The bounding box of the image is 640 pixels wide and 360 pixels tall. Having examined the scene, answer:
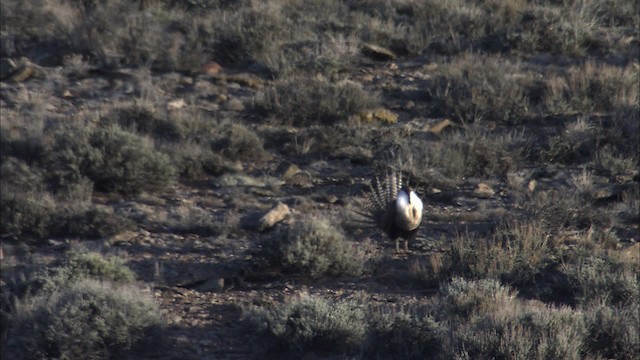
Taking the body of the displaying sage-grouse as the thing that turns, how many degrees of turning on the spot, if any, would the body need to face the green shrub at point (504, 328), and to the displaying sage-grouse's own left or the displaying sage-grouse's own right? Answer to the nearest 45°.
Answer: approximately 45° to the displaying sage-grouse's own right

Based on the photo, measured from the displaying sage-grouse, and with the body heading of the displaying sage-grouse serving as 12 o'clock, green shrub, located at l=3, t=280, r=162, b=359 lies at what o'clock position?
The green shrub is roughly at 3 o'clock from the displaying sage-grouse.

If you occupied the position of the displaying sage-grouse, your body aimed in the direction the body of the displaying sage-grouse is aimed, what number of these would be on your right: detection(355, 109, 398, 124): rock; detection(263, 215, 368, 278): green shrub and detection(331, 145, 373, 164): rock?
1

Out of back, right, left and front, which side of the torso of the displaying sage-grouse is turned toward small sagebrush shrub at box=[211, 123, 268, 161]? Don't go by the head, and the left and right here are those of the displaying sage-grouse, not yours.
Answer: back

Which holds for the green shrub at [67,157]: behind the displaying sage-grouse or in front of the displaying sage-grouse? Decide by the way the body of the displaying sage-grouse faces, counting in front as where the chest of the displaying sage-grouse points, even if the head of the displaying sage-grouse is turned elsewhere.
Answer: behind

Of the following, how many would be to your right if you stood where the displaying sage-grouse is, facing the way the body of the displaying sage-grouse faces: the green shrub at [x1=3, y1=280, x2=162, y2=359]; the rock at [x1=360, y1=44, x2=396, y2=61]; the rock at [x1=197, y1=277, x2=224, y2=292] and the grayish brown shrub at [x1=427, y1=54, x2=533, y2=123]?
2

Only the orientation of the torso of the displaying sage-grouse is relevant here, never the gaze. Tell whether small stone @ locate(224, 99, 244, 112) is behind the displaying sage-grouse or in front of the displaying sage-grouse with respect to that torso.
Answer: behind

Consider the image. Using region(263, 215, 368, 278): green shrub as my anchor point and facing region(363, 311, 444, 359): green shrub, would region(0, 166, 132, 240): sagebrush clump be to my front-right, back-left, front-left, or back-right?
back-right

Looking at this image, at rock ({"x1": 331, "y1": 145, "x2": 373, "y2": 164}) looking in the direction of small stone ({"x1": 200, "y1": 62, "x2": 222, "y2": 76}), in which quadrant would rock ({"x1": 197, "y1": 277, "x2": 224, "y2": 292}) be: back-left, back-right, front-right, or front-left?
back-left

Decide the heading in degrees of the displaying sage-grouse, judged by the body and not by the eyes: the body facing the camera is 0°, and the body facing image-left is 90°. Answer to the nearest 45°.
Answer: approximately 315°

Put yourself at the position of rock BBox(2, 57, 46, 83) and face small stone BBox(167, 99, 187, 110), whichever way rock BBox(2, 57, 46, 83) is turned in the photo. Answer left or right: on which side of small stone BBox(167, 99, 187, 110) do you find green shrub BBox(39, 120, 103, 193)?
right

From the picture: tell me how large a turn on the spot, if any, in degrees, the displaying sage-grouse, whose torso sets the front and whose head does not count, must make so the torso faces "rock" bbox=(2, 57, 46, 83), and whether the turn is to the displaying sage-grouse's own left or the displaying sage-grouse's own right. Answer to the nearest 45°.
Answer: approximately 180°

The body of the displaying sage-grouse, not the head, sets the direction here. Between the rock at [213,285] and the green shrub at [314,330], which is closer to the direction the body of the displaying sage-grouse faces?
the green shrub

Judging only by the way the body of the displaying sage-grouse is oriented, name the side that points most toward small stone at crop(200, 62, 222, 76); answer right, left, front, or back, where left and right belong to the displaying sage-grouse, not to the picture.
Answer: back

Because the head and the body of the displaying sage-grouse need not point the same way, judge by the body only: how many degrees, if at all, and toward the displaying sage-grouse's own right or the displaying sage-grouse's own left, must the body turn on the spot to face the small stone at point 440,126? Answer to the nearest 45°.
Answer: approximately 135° to the displaying sage-grouse's own left

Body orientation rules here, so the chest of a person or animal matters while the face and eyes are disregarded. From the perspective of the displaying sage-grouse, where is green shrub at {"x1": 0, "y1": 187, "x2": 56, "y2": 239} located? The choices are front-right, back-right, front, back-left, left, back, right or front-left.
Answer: back-right
